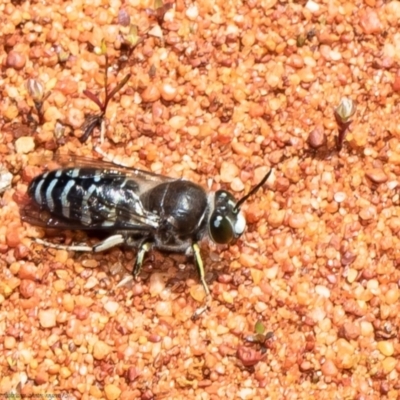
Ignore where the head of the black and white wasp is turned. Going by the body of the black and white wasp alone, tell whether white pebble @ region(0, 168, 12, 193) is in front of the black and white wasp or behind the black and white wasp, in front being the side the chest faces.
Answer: behind

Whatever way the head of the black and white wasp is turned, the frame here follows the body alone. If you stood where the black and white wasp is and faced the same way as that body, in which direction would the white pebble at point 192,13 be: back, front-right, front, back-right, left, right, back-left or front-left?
left

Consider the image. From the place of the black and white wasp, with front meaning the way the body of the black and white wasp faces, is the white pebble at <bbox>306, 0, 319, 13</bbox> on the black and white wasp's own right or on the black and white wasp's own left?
on the black and white wasp's own left

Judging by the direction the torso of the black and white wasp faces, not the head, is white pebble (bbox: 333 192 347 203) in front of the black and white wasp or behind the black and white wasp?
in front

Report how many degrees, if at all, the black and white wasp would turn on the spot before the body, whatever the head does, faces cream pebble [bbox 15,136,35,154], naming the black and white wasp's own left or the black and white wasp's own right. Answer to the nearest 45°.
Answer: approximately 135° to the black and white wasp's own left

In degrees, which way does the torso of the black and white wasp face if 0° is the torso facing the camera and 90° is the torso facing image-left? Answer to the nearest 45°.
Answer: approximately 270°

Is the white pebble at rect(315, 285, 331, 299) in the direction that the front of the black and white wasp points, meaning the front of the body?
yes
